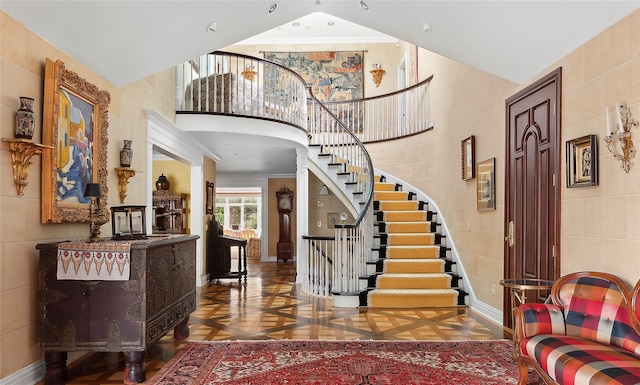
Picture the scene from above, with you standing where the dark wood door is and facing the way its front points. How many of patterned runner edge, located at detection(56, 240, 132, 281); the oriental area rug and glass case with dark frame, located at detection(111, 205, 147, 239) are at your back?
0

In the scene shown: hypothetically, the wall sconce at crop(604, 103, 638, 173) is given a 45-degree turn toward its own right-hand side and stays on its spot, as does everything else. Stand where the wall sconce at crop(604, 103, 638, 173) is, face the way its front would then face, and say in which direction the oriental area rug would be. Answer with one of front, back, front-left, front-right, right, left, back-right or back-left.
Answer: front

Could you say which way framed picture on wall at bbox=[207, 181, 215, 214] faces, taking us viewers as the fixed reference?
facing to the right of the viewer

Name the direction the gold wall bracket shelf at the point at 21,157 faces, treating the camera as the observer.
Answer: facing the viewer and to the right of the viewer

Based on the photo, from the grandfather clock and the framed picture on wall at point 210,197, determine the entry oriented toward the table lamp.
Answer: the grandfather clock

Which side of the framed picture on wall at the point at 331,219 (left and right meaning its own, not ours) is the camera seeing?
front

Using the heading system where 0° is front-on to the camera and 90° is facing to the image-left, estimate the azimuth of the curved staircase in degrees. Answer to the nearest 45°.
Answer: approximately 0°

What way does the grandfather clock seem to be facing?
toward the camera

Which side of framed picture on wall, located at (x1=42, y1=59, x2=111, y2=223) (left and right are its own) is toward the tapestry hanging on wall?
left

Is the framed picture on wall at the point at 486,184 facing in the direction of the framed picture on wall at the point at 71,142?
yes

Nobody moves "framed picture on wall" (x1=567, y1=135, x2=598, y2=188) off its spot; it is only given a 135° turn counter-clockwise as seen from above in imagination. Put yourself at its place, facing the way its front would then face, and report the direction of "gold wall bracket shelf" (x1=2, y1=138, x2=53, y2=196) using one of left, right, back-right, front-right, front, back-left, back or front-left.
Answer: back-right

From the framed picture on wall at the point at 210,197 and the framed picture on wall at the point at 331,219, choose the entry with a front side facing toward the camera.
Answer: the framed picture on wall at the point at 331,219

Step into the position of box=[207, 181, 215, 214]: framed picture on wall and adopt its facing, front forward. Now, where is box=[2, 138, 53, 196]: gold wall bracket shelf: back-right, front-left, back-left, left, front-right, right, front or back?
right

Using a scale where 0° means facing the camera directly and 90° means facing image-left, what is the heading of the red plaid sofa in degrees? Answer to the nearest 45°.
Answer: approximately 45°

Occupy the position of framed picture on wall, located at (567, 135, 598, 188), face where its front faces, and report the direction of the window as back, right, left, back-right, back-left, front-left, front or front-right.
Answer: right

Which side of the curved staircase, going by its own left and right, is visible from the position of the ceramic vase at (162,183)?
right

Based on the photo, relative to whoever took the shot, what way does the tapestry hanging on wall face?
facing the viewer

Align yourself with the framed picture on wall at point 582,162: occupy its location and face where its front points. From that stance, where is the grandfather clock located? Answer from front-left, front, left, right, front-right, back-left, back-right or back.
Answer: right

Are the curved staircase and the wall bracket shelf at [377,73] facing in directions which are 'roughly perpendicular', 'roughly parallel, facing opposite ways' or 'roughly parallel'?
roughly parallel

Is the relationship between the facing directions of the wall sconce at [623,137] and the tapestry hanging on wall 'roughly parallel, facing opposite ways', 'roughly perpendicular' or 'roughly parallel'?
roughly perpendicular
